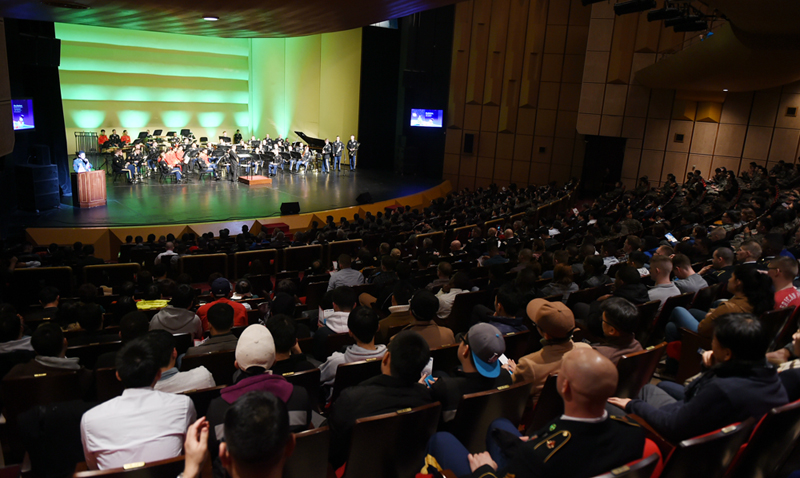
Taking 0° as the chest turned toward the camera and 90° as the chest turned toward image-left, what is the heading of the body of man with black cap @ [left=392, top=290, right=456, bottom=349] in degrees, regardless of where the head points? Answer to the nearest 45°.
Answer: approximately 135°

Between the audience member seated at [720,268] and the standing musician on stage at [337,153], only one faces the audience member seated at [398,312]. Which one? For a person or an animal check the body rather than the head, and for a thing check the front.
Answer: the standing musician on stage

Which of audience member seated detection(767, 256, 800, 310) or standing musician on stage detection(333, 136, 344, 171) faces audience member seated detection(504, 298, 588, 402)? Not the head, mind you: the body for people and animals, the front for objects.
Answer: the standing musician on stage

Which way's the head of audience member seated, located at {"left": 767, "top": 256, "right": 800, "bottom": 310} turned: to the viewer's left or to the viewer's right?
to the viewer's left

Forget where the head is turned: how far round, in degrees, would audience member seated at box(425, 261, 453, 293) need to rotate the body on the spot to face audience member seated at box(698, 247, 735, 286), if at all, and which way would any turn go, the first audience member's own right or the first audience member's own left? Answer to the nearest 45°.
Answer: approximately 135° to the first audience member's own right

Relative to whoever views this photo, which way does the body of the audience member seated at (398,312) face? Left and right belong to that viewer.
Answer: facing away from the viewer and to the left of the viewer

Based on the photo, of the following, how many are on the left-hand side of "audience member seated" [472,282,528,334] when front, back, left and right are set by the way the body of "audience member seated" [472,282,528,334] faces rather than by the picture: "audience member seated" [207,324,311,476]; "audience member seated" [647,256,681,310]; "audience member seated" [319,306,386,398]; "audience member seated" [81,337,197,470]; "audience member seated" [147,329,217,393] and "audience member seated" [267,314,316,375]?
5

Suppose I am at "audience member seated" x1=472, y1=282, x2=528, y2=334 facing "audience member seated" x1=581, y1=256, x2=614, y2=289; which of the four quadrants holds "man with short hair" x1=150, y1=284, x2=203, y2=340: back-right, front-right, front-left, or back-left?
back-left

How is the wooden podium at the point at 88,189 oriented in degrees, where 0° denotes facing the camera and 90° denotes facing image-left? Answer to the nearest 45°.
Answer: approximately 315°

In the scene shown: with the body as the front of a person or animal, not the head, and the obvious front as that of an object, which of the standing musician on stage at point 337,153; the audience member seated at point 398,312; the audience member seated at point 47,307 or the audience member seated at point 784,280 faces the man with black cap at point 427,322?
the standing musician on stage

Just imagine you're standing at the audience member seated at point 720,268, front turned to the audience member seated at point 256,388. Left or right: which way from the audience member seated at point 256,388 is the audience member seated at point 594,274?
right

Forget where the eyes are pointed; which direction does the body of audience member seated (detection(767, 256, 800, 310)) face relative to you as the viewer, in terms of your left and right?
facing away from the viewer and to the left of the viewer

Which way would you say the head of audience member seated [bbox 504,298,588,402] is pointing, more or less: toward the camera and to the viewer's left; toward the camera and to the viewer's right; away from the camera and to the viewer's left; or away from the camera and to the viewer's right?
away from the camera and to the viewer's left

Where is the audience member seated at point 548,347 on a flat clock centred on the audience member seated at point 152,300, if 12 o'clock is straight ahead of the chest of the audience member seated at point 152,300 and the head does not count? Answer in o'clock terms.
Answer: the audience member seated at point 548,347 is roughly at 5 o'clock from the audience member seated at point 152,300.

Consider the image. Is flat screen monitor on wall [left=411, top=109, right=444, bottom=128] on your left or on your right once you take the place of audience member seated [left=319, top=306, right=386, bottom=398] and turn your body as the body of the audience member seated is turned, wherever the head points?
on your right

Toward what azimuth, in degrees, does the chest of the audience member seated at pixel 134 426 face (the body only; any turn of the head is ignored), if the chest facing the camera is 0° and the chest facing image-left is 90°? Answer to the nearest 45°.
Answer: approximately 180°
